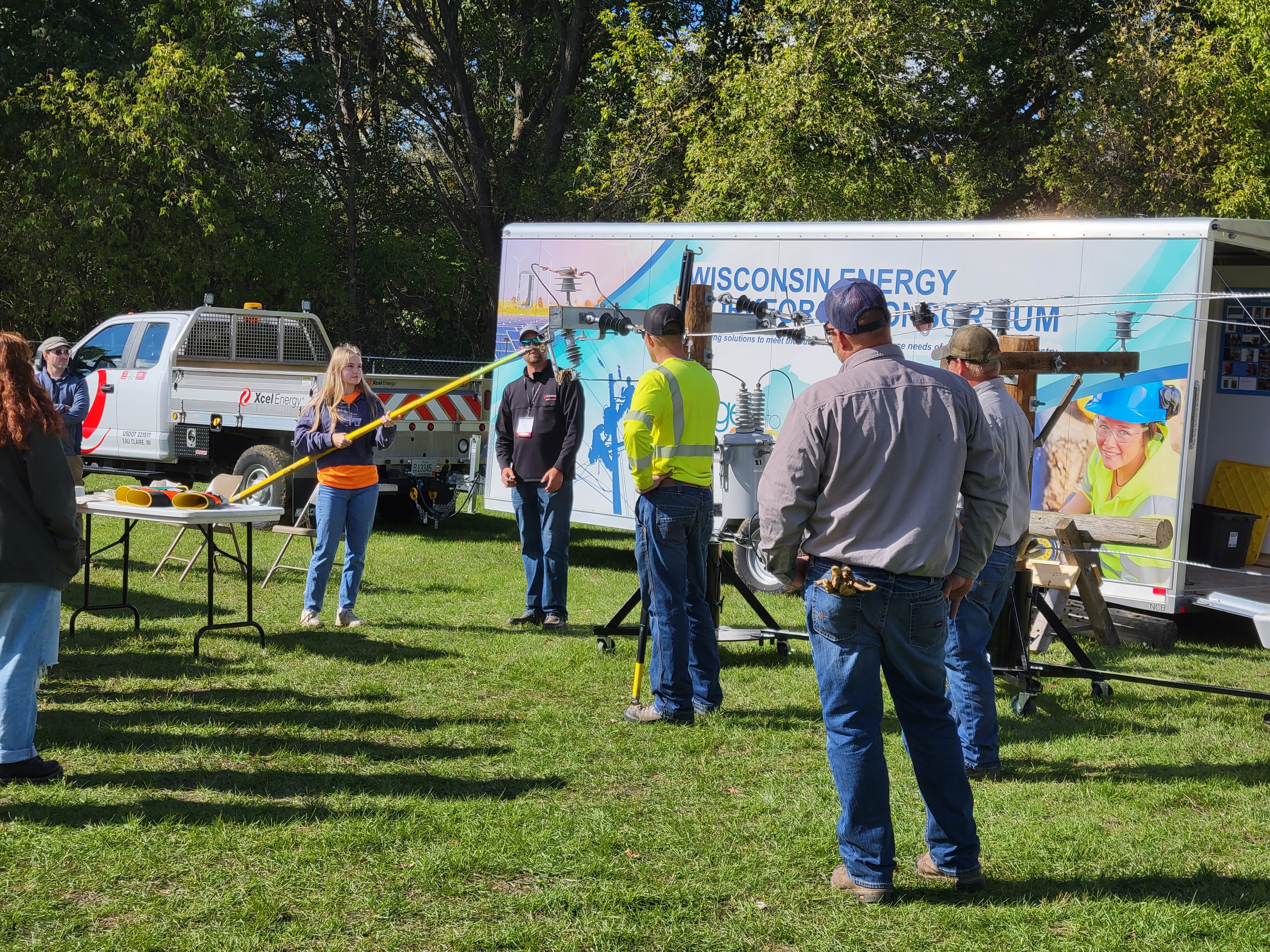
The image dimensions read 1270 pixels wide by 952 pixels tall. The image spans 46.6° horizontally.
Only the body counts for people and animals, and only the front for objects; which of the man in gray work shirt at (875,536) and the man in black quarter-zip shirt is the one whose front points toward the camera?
the man in black quarter-zip shirt

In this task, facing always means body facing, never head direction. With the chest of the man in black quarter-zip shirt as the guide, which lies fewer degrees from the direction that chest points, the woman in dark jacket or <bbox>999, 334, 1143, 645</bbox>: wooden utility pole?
the woman in dark jacket

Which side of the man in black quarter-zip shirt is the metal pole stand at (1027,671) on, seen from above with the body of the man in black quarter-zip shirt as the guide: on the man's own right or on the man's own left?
on the man's own left

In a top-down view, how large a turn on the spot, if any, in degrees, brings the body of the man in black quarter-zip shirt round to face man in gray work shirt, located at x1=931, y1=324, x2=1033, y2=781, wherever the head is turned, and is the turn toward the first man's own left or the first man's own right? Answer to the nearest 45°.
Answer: approximately 45° to the first man's own left

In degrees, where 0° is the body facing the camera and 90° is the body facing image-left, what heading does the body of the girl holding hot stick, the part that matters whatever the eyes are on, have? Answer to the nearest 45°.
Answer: approximately 315°

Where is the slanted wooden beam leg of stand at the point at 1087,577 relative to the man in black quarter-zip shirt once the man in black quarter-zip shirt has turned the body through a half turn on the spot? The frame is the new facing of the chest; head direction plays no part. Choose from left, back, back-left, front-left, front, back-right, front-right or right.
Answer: right

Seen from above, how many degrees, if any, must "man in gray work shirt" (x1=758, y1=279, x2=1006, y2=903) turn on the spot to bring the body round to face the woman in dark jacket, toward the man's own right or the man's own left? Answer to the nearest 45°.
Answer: approximately 45° to the man's own left

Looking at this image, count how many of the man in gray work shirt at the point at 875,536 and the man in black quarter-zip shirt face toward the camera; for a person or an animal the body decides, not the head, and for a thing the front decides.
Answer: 1

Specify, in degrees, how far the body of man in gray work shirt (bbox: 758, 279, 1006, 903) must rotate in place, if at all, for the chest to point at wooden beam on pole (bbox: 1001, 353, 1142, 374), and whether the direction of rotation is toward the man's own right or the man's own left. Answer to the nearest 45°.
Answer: approximately 45° to the man's own right

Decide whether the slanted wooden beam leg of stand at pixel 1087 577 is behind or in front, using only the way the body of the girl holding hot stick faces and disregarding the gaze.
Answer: in front

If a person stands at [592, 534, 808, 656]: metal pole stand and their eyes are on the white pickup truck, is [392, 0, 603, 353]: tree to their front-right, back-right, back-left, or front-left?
front-right

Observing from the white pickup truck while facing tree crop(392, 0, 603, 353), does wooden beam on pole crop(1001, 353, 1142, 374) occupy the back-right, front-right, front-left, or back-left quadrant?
back-right

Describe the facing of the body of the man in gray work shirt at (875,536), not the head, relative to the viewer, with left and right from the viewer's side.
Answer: facing away from the viewer and to the left of the viewer

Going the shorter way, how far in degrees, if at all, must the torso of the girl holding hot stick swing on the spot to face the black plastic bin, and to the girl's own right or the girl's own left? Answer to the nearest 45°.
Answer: approximately 45° to the girl's own left

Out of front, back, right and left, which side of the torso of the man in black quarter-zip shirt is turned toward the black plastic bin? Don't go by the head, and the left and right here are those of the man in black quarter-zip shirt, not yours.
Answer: left

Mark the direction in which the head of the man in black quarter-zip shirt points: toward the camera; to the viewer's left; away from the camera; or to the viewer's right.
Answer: toward the camera

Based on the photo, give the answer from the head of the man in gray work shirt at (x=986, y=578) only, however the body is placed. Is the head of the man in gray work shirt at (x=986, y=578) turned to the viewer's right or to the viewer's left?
to the viewer's left

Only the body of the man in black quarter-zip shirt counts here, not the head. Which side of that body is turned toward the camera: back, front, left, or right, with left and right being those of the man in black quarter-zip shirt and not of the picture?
front

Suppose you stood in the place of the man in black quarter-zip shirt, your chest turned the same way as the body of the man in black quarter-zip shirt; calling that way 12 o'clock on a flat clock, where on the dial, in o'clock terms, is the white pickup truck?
The white pickup truck is roughly at 5 o'clock from the man in black quarter-zip shirt.
